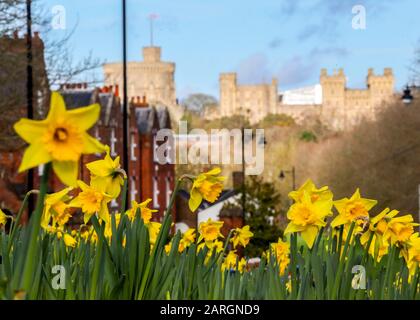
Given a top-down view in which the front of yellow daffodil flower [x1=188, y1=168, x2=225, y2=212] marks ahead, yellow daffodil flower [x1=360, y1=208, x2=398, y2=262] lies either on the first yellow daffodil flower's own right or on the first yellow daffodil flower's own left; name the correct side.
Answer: on the first yellow daffodil flower's own left

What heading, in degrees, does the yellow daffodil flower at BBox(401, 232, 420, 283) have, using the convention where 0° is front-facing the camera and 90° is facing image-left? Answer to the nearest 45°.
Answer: approximately 315°

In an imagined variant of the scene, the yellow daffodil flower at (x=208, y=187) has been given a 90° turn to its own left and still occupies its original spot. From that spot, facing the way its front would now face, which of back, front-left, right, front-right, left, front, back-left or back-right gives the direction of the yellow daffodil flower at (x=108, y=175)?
back-left

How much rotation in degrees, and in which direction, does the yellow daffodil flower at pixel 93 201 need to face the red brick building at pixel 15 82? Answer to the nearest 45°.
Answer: approximately 180°

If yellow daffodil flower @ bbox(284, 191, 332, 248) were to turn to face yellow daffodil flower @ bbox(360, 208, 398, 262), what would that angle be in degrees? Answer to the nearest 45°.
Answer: approximately 135° to its left
